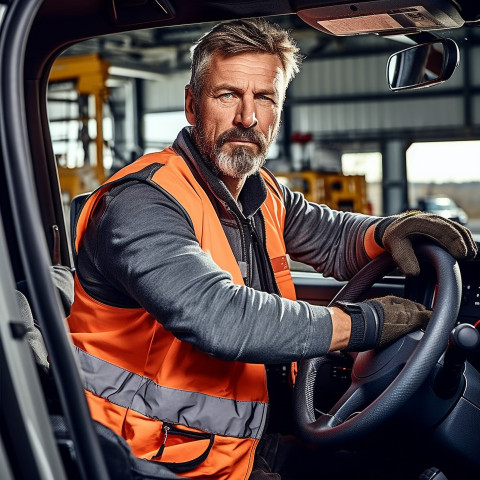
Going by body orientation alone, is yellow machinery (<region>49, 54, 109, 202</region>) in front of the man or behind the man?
behind

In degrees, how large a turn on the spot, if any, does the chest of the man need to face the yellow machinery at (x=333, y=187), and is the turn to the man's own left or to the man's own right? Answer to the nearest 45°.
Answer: approximately 135° to the man's own left

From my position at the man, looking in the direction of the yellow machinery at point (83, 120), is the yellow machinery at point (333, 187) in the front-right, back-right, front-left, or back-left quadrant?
front-right

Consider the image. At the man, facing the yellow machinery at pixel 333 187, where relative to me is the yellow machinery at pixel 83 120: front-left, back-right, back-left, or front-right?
front-left
